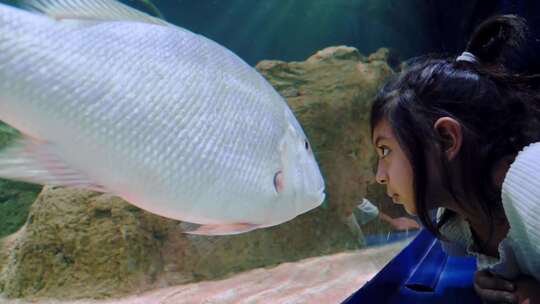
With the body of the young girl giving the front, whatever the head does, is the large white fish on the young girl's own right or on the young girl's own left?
on the young girl's own left

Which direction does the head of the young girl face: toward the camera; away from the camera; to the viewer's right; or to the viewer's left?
to the viewer's left

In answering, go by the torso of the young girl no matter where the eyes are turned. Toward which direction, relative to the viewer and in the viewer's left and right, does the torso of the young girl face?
facing to the left of the viewer
